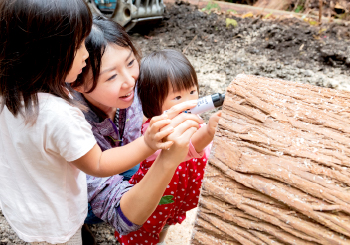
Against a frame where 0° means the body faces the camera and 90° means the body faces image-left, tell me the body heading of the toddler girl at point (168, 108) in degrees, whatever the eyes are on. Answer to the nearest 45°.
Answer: approximately 315°

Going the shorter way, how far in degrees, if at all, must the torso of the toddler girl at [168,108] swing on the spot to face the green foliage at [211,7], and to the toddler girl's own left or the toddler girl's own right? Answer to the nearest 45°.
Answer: approximately 135° to the toddler girl's own left

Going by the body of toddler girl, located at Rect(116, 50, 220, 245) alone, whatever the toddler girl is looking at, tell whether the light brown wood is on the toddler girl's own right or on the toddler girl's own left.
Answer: on the toddler girl's own left

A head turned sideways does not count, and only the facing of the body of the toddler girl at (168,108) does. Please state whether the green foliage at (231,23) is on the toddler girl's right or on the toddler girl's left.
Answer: on the toddler girl's left

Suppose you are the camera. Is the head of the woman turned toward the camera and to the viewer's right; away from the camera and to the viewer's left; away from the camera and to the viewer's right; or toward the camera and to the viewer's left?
toward the camera and to the viewer's right

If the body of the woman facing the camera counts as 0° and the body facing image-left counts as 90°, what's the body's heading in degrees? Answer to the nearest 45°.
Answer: approximately 315°

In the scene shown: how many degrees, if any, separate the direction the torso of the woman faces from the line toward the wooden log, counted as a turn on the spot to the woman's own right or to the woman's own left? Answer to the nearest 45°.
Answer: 0° — they already face it

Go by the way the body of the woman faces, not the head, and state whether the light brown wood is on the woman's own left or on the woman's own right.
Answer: on the woman's own left
